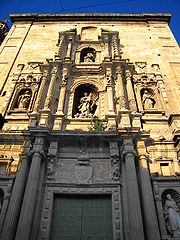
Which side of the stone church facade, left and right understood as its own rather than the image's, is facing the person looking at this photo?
front
